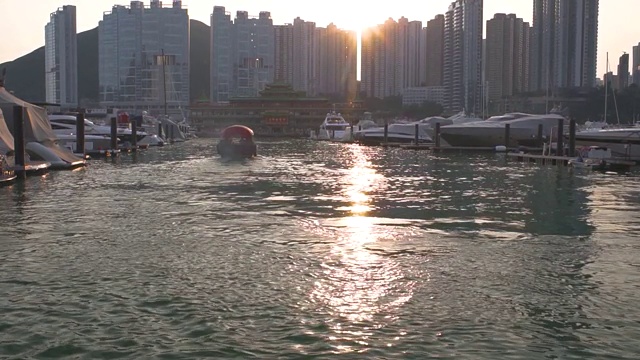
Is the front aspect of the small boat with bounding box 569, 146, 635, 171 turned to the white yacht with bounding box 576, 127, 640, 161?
no

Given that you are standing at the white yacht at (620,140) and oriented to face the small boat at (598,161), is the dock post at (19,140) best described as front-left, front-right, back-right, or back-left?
front-right
